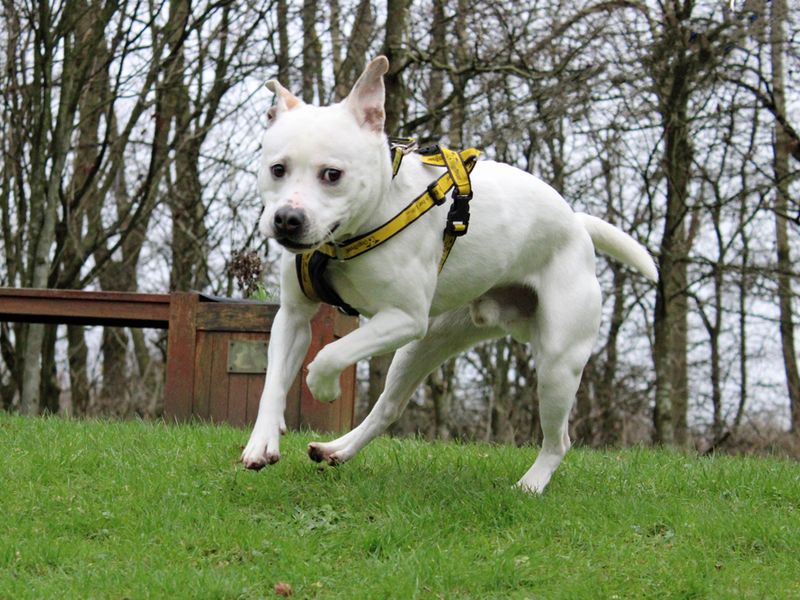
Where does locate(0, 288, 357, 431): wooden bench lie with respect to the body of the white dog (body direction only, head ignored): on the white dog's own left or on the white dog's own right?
on the white dog's own right

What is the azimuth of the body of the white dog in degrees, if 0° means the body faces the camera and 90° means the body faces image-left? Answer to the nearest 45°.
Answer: approximately 45°

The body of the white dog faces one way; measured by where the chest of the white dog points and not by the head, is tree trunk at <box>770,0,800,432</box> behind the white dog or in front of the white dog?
behind
